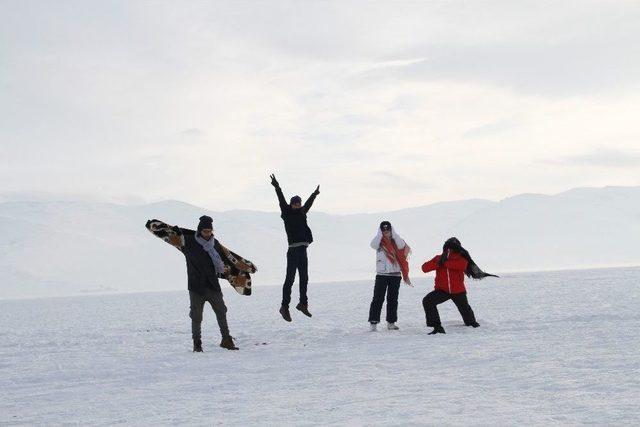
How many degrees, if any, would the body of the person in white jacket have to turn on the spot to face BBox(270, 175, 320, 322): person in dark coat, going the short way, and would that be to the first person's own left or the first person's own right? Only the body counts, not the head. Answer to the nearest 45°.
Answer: approximately 45° to the first person's own right

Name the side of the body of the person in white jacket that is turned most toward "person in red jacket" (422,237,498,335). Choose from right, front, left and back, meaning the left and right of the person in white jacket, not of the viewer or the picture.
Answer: left
